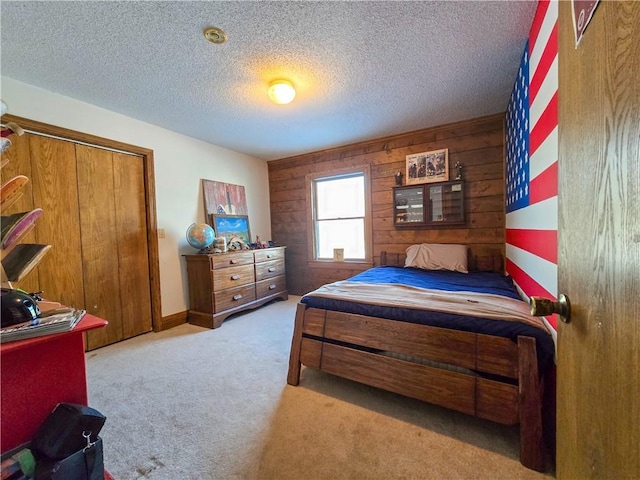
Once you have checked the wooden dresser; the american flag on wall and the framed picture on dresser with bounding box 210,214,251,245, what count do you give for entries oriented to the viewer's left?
1

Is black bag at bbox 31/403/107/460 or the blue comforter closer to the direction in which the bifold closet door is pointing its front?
the blue comforter

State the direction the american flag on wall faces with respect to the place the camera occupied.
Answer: facing to the left of the viewer

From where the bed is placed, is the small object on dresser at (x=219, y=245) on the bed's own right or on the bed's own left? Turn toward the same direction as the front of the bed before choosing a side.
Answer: on the bed's own right

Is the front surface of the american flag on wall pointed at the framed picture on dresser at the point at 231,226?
yes

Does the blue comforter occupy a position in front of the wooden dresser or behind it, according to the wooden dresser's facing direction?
in front

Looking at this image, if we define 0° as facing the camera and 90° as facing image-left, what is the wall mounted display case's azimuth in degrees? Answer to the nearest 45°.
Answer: approximately 45°

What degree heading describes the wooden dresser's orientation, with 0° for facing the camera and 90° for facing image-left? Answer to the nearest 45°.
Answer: approximately 315°

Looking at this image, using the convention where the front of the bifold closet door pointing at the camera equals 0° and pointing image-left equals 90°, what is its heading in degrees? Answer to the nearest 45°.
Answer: approximately 315°

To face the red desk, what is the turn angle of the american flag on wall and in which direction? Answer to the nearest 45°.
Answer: approximately 45° to its left
